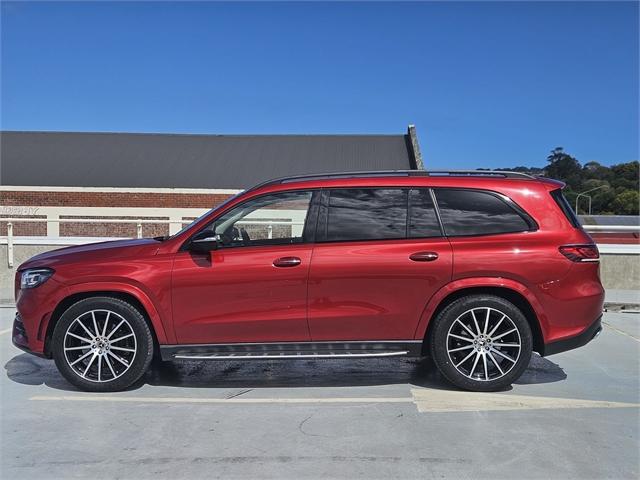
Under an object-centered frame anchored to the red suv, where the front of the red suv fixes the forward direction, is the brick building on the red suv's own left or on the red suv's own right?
on the red suv's own right

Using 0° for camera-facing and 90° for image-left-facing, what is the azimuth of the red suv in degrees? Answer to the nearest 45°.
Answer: approximately 90°
